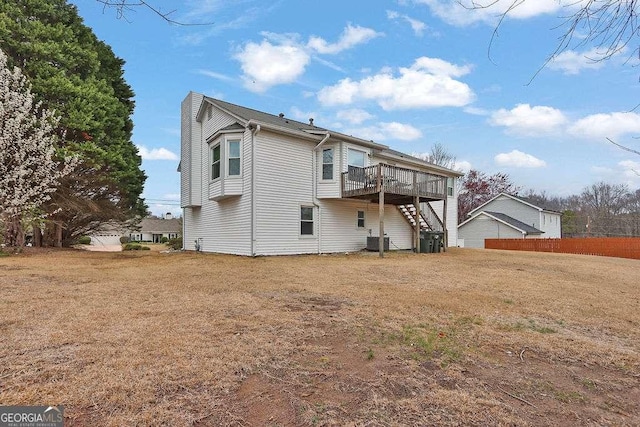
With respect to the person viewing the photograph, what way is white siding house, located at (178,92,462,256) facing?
facing away from the viewer and to the left of the viewer

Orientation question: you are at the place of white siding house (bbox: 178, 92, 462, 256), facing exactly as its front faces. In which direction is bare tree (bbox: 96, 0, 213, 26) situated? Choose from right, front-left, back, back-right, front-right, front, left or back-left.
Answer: back-left

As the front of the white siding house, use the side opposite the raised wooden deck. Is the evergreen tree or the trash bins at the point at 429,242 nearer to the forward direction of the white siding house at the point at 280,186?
the evergreen tree

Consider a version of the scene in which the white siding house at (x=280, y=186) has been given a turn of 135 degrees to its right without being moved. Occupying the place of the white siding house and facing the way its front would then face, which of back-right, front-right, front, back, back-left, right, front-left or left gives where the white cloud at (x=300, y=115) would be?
left

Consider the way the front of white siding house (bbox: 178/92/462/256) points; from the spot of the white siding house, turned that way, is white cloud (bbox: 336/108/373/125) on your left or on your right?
on your right
